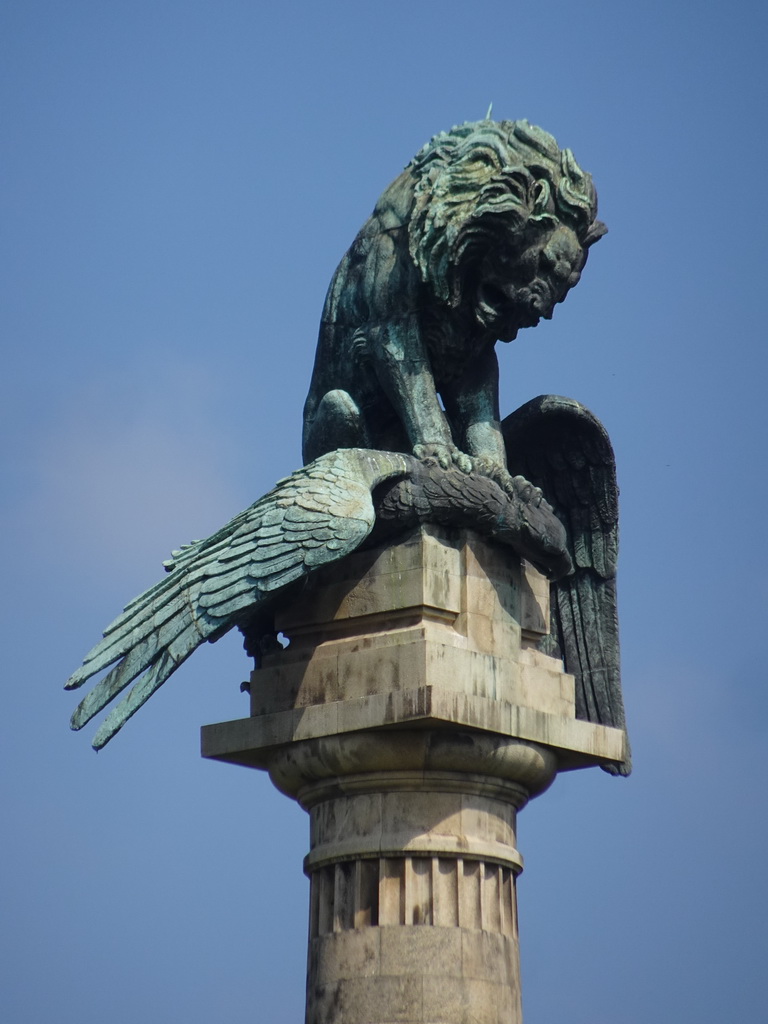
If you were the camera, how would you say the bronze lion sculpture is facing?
facing the viewer and to the right of the viewer
